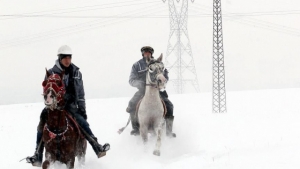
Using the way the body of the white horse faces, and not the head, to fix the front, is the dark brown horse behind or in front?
in front

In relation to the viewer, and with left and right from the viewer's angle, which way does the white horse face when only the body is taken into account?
facing the viewer

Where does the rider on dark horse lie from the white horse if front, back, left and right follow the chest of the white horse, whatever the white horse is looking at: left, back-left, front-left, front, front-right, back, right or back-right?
front-right

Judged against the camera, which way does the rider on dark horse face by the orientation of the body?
toward the camera

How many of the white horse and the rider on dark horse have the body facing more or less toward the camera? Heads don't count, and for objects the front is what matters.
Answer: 2

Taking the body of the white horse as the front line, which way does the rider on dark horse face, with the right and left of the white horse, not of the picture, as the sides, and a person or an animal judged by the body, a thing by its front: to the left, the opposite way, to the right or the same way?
the same way

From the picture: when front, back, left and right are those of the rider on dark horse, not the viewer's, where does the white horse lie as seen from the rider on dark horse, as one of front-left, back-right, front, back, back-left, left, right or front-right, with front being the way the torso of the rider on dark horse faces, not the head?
back-left
